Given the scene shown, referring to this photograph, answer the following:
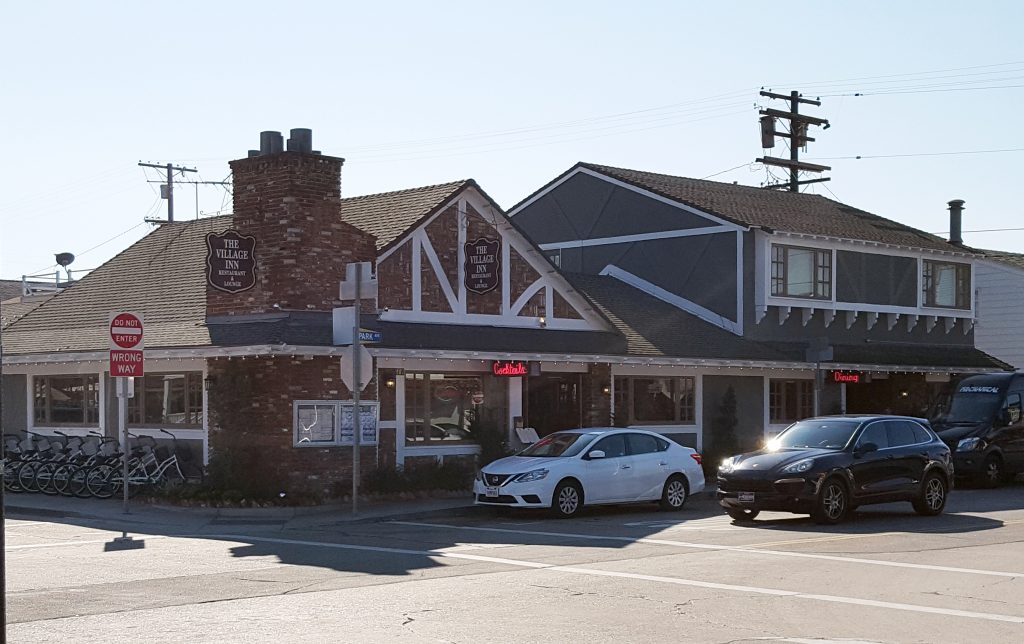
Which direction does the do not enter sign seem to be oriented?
toward the camera

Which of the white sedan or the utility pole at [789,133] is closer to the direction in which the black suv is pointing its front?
the white sedan

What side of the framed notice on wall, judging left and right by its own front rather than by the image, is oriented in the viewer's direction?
front

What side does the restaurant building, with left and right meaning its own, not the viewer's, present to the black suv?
front

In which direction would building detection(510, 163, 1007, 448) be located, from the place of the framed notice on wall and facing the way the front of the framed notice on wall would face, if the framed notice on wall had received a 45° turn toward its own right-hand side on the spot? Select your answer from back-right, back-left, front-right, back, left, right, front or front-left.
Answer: back

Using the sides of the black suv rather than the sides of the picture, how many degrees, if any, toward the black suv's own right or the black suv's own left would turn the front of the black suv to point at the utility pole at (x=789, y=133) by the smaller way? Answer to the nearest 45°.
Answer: approximately 135° to the black suv's own right

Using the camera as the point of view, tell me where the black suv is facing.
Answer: facing the viewer and to the left of the viewer

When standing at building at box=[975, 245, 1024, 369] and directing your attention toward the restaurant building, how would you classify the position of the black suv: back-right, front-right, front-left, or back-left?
front-left

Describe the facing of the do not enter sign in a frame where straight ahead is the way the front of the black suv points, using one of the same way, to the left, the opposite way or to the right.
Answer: to the left

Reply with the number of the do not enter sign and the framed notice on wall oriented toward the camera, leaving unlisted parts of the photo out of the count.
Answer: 2

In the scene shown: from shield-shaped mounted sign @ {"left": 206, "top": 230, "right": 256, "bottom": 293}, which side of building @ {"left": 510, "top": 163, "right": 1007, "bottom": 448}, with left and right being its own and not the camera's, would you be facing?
right

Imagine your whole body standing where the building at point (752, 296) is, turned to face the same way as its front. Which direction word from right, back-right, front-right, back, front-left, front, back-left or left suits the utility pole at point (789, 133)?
back-left
